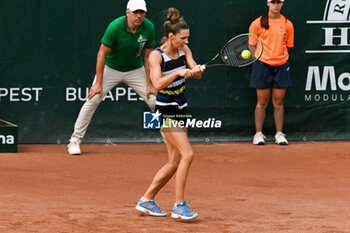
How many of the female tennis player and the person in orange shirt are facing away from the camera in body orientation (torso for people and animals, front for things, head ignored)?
0

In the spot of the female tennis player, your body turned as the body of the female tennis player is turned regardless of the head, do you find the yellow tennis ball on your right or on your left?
on your left

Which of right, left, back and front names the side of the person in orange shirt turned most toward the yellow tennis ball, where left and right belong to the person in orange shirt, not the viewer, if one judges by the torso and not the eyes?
front

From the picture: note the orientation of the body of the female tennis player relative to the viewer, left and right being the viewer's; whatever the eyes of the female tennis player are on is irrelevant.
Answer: facing the viewer and to the right of the viewer

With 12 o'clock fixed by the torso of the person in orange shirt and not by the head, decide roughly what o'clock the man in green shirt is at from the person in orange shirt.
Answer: The man in green shirt is roughly at 2 o'clock from the person in orange shirt.

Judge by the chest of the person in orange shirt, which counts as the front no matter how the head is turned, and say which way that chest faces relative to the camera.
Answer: toward the camera

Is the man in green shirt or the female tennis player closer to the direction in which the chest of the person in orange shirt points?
the female tennis player
